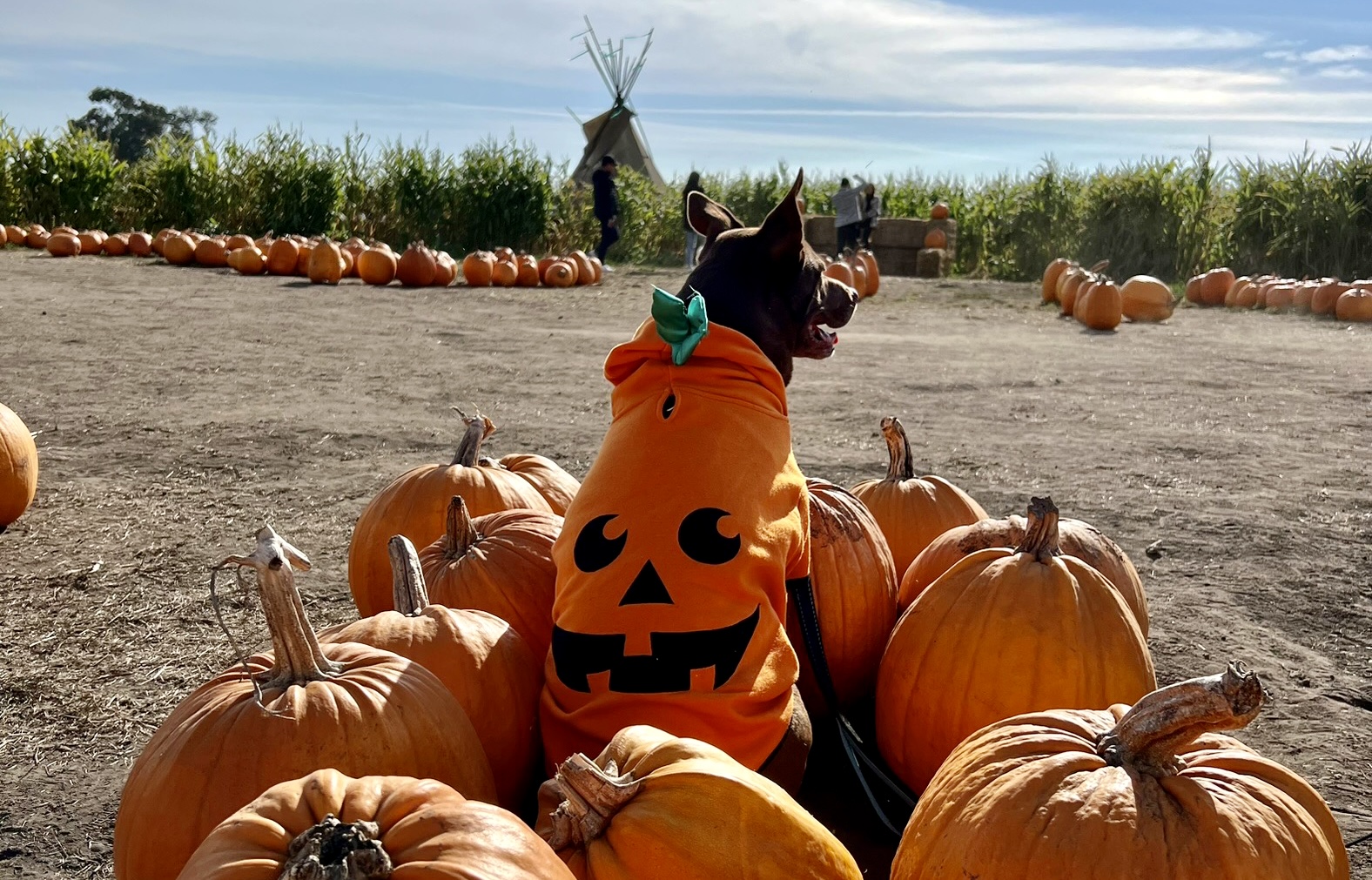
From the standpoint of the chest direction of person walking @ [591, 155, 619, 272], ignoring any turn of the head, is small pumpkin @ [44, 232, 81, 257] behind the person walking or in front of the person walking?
behind

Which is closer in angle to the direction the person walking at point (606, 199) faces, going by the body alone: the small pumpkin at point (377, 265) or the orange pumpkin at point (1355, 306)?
the orange pumpkin

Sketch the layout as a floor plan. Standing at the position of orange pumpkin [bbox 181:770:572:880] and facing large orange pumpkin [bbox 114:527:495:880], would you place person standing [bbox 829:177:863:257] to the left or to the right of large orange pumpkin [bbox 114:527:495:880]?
right

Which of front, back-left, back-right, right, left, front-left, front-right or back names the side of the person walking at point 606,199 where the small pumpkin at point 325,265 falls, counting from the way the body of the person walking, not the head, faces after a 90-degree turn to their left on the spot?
back-left

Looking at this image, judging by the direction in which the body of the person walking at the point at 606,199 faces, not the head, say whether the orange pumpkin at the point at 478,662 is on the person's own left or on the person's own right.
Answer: on the person's own right
